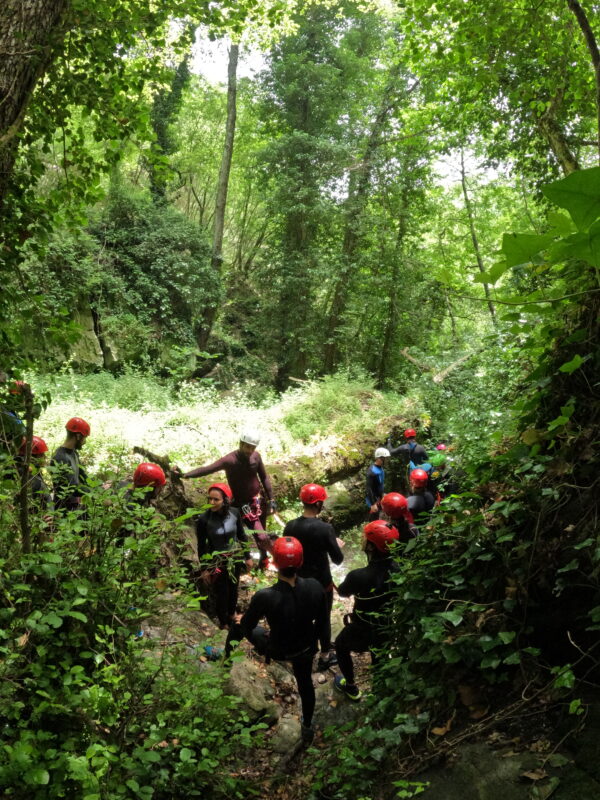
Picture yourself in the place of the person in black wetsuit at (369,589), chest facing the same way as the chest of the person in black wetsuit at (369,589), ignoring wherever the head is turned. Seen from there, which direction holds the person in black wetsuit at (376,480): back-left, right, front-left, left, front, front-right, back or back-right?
front-right

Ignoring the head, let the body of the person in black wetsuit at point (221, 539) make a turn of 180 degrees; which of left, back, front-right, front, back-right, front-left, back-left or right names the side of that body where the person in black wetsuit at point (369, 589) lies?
back-right

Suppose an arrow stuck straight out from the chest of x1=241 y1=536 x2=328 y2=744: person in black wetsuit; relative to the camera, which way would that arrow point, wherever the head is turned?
away from the camera

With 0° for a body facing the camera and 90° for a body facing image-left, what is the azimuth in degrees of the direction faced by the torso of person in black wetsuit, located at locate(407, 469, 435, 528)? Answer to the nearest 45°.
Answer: approximately 180°

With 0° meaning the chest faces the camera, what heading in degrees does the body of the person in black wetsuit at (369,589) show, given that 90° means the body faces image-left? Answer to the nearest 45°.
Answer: approximately 135°

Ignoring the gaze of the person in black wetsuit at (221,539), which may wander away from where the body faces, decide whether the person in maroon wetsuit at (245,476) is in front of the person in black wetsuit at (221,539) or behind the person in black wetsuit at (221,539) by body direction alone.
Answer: behind

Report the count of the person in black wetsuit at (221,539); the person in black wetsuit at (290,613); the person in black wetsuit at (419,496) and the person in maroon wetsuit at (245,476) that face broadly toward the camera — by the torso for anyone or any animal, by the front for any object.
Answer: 2

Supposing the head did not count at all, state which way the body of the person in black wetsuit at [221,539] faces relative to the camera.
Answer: toward the camera

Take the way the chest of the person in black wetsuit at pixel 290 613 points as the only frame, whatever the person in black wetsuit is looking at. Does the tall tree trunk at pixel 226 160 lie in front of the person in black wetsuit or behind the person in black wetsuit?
in front

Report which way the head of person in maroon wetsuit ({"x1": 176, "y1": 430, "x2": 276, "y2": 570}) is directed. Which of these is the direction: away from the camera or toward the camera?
toward the camera

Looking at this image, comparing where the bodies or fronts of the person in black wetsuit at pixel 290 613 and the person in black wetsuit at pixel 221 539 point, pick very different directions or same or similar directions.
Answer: very different directions

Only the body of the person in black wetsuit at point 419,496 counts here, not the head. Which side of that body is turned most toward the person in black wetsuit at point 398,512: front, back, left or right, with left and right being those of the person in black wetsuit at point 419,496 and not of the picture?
back
